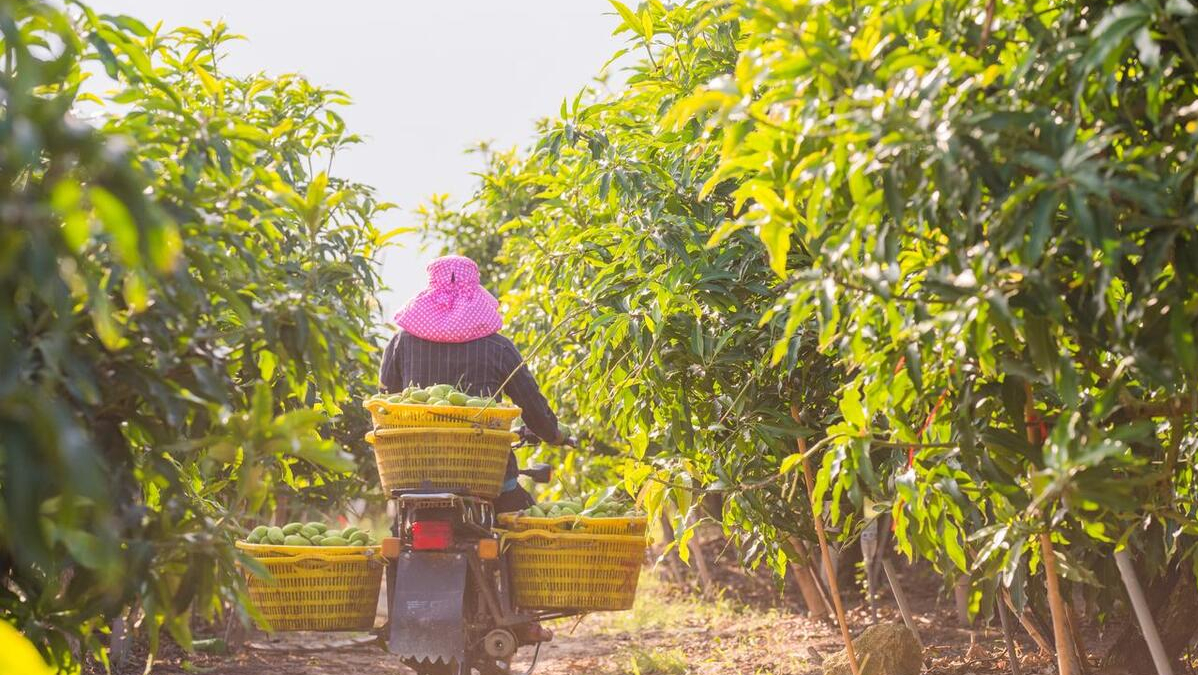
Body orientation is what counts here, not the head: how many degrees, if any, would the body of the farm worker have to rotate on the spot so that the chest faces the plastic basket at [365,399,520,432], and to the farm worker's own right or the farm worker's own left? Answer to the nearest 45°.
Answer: approximately 180°

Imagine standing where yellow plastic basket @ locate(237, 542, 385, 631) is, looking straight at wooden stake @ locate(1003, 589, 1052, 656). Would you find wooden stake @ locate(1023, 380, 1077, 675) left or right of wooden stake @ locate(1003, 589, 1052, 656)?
right

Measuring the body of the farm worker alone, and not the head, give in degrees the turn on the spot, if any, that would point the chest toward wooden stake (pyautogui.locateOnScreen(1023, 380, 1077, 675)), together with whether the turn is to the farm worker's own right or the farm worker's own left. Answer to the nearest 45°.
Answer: approximately 135° to the farm worker's own right

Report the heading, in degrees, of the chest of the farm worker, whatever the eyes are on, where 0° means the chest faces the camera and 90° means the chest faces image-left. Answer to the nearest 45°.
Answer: approximately 180°

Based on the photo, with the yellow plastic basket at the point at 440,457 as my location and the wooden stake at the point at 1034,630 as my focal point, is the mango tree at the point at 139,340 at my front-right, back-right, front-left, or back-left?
back-right

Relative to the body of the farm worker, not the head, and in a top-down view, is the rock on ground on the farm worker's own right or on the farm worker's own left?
on the farm worker's own right

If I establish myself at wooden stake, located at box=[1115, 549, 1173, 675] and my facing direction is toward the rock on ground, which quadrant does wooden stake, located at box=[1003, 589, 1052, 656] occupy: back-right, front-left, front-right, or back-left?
front-right

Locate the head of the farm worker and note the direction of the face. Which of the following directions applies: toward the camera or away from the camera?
away from the camera

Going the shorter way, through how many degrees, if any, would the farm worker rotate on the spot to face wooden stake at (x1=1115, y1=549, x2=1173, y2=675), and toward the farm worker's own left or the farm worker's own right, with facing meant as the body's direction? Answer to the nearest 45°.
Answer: approximately 135° to the farm worker's own right

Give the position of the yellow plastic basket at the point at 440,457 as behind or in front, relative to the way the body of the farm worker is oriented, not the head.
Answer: behind

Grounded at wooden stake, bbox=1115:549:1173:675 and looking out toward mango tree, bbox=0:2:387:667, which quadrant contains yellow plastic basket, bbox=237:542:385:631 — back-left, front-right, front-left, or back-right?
front-right
